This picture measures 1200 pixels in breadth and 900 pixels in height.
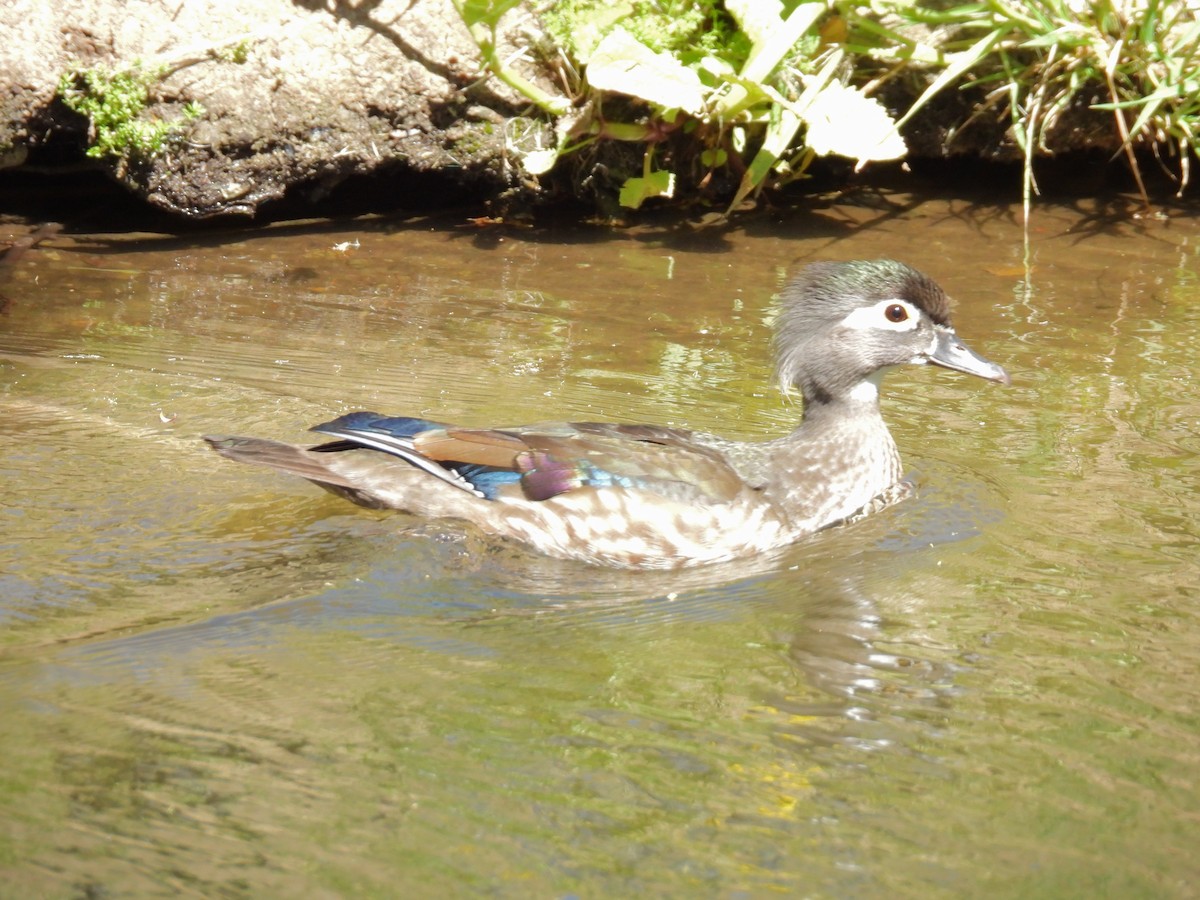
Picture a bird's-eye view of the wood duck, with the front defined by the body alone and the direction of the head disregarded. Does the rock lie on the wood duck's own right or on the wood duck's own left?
on the wood duck's own left

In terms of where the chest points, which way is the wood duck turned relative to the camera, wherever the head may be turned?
to the viewer's right
